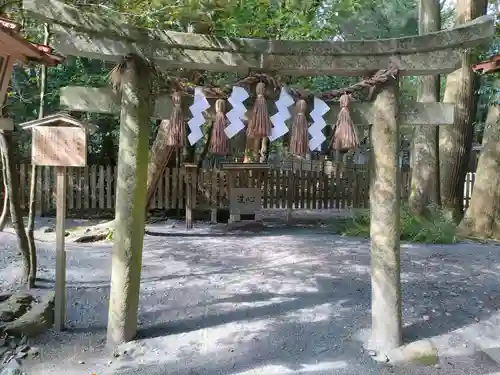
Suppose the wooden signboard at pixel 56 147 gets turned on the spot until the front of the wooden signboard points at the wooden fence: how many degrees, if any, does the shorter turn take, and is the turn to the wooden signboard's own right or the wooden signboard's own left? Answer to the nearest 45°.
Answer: approximately 135° to the wooden signboard's own left

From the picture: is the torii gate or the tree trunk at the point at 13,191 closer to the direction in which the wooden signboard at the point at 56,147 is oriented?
the torii gate

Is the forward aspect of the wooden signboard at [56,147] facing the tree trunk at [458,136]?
no

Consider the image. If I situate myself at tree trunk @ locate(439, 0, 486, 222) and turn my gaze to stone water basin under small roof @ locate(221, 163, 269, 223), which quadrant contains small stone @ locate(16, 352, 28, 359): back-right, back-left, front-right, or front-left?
front-left

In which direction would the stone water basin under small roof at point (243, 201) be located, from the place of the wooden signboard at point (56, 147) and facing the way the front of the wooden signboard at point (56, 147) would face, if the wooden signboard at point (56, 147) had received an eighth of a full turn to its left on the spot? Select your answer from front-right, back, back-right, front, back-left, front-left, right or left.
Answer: left

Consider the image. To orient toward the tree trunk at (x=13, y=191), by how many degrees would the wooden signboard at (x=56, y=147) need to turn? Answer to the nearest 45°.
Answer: approximately 135° to its right

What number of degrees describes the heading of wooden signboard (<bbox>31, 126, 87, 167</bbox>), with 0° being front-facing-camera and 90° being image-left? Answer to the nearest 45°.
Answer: approximately 0°

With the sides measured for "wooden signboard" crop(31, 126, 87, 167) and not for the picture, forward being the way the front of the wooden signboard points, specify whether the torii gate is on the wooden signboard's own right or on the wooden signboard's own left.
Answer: on the wooden signboard's own left

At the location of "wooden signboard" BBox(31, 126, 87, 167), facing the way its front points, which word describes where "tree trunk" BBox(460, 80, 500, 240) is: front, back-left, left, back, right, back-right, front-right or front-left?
left

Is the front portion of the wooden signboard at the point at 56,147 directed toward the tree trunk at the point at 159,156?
no
